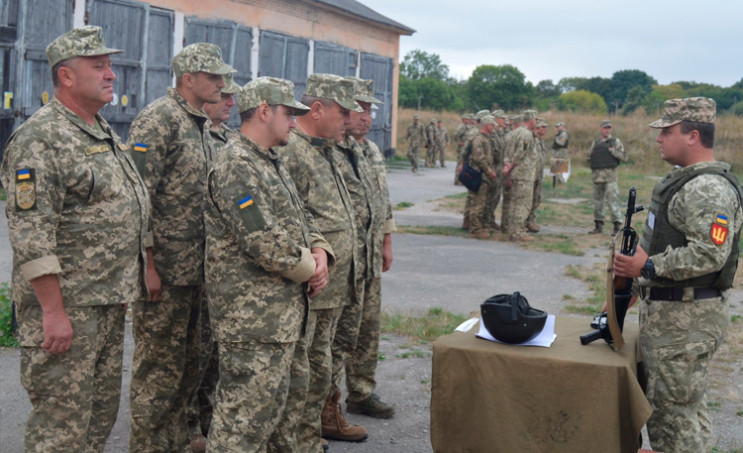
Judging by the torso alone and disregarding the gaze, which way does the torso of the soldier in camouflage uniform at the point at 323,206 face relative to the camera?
to the viewer's right

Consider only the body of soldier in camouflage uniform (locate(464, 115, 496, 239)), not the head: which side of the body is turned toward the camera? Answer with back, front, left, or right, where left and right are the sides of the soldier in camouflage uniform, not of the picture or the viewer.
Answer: right

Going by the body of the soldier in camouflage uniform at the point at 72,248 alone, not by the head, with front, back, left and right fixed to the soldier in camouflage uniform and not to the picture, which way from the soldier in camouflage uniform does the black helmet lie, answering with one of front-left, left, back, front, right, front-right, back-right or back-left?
front-left

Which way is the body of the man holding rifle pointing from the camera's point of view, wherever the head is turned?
to the viewer's left

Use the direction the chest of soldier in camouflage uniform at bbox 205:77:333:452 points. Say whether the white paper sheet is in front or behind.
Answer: in front

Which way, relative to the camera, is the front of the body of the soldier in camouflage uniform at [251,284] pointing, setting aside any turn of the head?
to the viewer's right

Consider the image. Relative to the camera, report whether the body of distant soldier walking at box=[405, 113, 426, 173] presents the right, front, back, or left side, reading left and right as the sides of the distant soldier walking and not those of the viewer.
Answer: front

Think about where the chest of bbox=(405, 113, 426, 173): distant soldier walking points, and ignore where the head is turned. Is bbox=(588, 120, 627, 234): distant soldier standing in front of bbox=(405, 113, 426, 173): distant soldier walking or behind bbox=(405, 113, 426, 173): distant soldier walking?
in front

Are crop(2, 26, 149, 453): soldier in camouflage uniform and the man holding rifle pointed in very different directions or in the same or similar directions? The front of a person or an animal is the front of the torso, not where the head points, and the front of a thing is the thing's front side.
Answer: very different directions

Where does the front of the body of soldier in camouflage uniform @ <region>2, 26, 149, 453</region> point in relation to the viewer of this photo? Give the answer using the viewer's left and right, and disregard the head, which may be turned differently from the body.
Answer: facing the viewer and to the right of the viewer

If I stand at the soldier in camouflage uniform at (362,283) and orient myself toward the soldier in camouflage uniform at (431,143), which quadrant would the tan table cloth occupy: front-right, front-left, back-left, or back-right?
back-right

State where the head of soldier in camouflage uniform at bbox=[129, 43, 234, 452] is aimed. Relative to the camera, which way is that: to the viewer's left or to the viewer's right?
to the viewer's right

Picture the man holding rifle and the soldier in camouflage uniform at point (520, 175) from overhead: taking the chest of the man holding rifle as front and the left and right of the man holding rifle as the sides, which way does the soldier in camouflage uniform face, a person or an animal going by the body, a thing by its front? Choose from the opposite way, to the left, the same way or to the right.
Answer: the opposite way

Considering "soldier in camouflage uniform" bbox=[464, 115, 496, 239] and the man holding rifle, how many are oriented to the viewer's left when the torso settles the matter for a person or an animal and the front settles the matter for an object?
1

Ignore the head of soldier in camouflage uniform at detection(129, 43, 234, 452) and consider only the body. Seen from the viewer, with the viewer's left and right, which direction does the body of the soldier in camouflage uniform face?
facing to the right of the viewer
